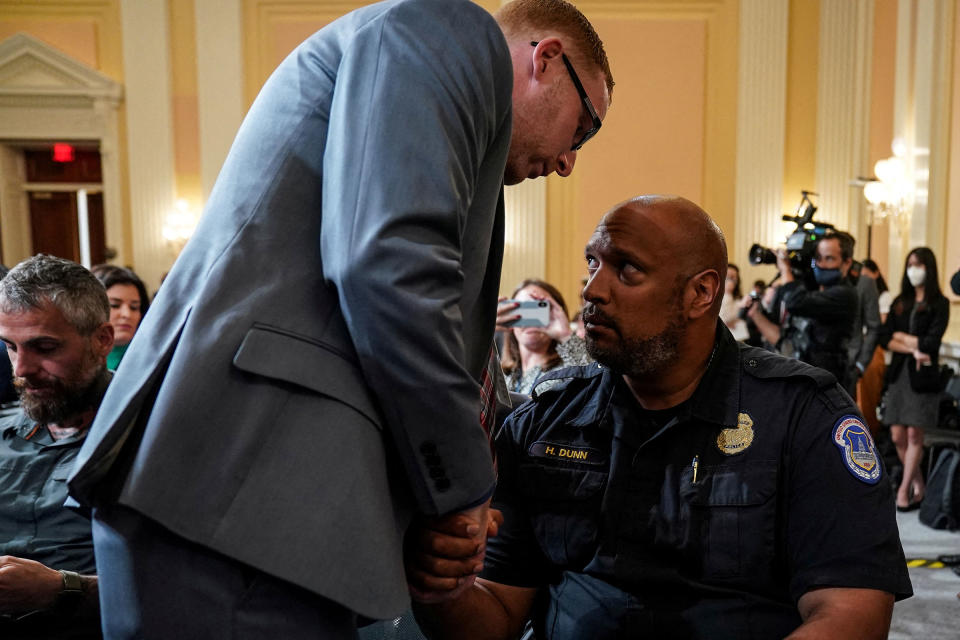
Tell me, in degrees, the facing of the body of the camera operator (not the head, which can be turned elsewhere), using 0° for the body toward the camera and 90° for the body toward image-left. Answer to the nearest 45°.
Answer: approximately 45°

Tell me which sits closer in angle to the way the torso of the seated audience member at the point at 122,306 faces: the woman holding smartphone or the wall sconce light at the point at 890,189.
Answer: the woman holding smartphone

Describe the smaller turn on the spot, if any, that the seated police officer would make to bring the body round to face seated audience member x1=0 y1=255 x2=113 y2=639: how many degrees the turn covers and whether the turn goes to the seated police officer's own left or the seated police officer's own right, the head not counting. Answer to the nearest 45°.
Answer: approximately 45° to the seated police officer's own right

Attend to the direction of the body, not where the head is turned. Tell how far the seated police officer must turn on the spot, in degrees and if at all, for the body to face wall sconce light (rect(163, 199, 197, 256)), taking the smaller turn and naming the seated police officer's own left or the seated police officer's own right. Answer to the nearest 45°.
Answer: approximately 90° to the seated police officer's own right

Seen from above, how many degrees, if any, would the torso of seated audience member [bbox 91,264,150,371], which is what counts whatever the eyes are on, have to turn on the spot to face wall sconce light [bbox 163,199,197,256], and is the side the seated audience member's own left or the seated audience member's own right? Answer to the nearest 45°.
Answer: approximately 180°

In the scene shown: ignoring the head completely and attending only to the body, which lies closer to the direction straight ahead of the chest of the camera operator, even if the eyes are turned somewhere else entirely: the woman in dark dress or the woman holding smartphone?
the woman holding smartphone

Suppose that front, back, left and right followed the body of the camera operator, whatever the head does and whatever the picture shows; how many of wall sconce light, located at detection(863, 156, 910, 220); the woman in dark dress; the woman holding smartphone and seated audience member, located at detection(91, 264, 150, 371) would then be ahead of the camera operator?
2

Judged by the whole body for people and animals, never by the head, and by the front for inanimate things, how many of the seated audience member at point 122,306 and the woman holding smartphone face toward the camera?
2

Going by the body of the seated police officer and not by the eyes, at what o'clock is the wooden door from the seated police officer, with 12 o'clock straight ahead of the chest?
The wooden door is roughly at 3 o'clock from the seated police officer.

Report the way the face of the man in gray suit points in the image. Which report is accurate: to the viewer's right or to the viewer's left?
to the viewer's right

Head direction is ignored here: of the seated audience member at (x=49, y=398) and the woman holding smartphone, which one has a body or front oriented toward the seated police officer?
the woman holding smartphone

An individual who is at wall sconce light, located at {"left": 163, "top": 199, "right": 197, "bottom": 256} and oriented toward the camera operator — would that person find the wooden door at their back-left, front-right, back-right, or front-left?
back-right

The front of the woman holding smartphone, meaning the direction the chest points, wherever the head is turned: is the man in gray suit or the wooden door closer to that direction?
the man in gray suit

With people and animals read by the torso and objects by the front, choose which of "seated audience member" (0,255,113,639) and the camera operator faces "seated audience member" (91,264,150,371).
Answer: the camera operator
